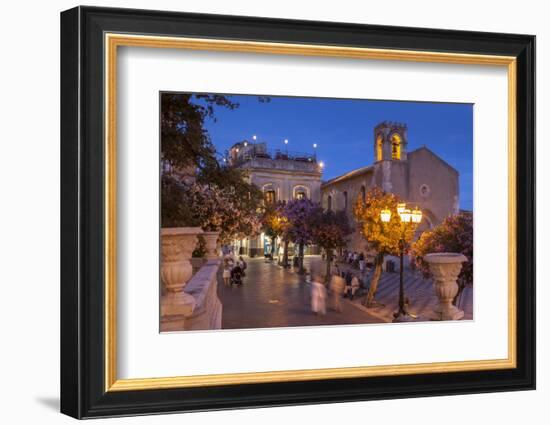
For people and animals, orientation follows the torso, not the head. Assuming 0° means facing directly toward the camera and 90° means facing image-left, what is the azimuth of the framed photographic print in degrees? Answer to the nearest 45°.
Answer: approximately 315°
